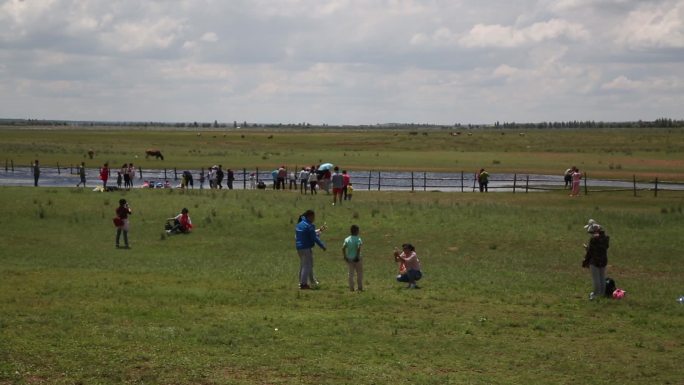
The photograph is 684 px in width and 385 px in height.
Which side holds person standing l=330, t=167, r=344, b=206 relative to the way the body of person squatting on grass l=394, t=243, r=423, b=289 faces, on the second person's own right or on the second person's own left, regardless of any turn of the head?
on the second person's own right

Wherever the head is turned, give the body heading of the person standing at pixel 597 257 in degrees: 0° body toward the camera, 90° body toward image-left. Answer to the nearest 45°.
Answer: approximately 90°

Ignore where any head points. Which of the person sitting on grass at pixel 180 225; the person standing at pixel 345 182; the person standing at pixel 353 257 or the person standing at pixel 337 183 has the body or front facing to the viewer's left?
the person sitting on grass

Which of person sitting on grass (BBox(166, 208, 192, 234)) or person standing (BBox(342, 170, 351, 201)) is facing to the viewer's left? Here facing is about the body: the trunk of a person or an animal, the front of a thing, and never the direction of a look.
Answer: the person sitting on grass

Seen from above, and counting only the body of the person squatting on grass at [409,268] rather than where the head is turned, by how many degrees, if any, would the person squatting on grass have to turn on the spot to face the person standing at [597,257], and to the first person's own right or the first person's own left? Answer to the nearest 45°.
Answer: approximately 135° to the first person's own left

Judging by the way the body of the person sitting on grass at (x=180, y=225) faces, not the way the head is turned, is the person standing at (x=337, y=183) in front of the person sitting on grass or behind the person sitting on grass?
behind

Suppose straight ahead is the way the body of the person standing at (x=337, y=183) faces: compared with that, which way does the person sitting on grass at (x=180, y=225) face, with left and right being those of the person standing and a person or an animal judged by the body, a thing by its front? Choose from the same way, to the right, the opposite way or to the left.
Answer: to the left

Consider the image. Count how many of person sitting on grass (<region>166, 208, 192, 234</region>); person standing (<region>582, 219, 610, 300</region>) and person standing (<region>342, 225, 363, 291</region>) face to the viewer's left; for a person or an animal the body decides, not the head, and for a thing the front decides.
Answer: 2

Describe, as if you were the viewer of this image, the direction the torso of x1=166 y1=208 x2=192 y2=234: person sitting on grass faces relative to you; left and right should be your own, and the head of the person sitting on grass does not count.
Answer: facing to the left of the viewer

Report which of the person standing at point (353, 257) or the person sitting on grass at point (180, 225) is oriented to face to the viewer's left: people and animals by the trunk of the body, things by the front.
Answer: the person sitting on grass

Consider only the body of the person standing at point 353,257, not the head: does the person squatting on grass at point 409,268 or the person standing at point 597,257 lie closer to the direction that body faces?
the person squatting on grass
